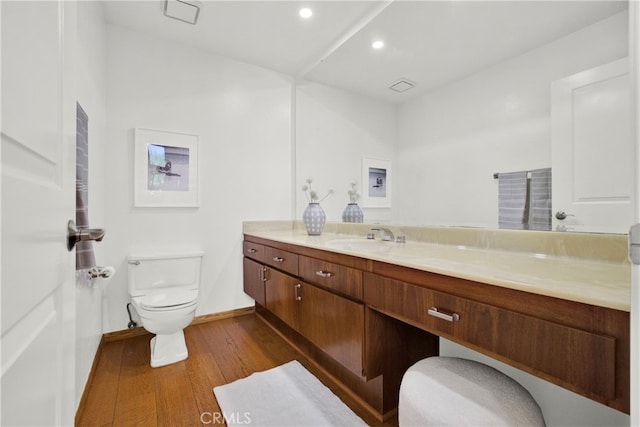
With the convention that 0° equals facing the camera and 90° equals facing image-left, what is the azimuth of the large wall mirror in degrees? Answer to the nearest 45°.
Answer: approximately 45°

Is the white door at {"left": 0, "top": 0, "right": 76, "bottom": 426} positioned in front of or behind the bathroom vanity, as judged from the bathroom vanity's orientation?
in front

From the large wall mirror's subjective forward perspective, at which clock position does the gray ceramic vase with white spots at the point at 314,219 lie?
The gray ceramic vase with white spots is roughly at 2 o'clock from the large wall mirror.

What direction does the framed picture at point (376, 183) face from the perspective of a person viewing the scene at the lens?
facing the viewer and to the right of the viewer

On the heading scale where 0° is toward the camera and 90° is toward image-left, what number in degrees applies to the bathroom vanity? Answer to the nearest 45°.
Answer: approximately 45°

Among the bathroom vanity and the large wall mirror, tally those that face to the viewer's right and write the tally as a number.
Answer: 0

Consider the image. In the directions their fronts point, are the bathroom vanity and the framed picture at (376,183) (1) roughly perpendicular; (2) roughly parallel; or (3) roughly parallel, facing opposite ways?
roughly perpendicular

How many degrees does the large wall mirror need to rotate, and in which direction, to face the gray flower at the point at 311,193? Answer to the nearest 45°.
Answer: approximately 45° to its right
